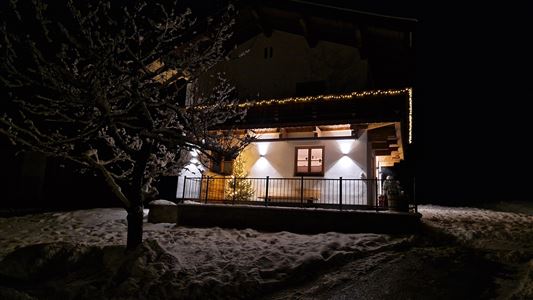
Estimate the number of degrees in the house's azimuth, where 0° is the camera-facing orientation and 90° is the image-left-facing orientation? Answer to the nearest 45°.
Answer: approximately 0°
